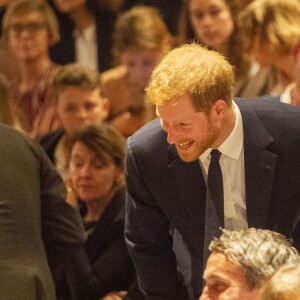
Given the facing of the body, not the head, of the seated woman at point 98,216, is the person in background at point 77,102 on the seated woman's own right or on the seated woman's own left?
on the seated woman's own right

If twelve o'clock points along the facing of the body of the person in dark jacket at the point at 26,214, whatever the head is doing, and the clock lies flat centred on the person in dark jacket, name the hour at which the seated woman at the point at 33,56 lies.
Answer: The seated woman is roughly at 12 o'clock from the person in dark jacket.

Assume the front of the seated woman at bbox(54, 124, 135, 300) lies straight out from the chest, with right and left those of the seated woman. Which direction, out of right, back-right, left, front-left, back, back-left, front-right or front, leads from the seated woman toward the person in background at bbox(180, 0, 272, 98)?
back

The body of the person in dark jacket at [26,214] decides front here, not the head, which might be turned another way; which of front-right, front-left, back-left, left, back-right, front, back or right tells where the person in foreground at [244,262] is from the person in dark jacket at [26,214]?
back-right

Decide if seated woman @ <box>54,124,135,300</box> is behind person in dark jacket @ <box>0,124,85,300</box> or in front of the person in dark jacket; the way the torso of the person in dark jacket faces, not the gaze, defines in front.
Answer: in front

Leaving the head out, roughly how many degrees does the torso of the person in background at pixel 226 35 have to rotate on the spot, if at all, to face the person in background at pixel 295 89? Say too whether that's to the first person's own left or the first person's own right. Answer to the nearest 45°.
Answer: approximately 45° to the first person's own left

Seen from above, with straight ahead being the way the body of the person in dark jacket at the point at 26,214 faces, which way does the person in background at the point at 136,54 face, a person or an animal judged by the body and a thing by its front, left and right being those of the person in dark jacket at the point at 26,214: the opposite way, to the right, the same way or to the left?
the opposite way

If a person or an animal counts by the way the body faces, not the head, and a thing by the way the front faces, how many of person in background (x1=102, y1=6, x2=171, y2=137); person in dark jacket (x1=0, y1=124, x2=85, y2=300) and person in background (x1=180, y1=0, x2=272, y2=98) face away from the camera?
1

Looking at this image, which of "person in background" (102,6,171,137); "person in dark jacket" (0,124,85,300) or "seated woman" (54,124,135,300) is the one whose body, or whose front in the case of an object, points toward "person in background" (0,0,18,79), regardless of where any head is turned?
"person in dark jacket" (0,124,85,300)

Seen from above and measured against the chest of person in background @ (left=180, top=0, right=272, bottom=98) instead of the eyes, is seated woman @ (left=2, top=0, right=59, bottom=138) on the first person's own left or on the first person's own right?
on the first person's own right

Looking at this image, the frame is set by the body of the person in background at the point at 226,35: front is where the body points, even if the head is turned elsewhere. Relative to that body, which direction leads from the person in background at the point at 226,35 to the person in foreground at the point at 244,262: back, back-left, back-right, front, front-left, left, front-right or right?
front-left

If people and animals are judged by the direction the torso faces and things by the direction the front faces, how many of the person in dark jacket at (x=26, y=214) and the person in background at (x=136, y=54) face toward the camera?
1

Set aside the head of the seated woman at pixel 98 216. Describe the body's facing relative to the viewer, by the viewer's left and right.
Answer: facing the viewer and to the left of the viewer

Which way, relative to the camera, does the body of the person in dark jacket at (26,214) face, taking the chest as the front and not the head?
away from the camera

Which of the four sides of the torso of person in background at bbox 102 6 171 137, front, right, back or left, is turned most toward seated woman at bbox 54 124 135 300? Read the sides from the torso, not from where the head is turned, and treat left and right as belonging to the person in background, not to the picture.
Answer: front

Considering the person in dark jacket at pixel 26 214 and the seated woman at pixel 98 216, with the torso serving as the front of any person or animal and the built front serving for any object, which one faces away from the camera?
the person in dark jacket
